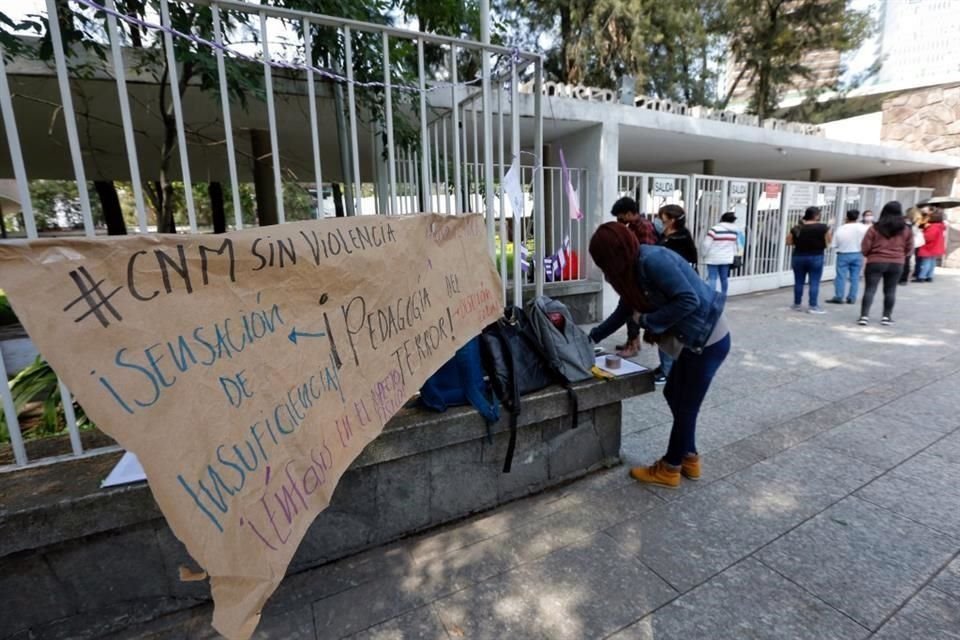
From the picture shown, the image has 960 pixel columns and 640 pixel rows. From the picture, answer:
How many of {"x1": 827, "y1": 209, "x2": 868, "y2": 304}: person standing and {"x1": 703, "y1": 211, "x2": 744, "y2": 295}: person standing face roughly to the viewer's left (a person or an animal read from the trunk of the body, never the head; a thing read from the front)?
0

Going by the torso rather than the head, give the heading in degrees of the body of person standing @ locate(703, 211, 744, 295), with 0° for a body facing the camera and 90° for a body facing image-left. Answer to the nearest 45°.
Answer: approximately 180°

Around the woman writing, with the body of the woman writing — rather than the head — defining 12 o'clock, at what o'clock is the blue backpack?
The blue backpack is roughly at 11 o'clock from the woman writing.

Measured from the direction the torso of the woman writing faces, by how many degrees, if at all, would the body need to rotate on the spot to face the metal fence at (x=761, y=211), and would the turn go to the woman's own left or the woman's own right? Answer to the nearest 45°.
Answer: approximately 90° to the woman's own right

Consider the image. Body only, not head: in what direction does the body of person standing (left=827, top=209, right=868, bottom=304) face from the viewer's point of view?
away from the camera

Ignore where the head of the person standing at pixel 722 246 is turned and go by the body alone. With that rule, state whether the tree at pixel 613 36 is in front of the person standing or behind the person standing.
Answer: in front

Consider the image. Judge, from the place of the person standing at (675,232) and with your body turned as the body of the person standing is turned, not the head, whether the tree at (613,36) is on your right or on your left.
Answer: on your right

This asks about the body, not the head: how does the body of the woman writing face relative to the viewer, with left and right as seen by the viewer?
facing to the left of the viewer

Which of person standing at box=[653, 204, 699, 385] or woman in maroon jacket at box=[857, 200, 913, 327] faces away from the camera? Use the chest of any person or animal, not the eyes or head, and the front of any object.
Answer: the woman in maroon jacket

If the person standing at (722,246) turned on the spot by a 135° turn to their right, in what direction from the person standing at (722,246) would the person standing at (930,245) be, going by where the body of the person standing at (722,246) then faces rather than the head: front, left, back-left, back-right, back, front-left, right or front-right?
left

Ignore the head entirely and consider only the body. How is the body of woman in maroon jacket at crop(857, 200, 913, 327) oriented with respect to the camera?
away from the camera
